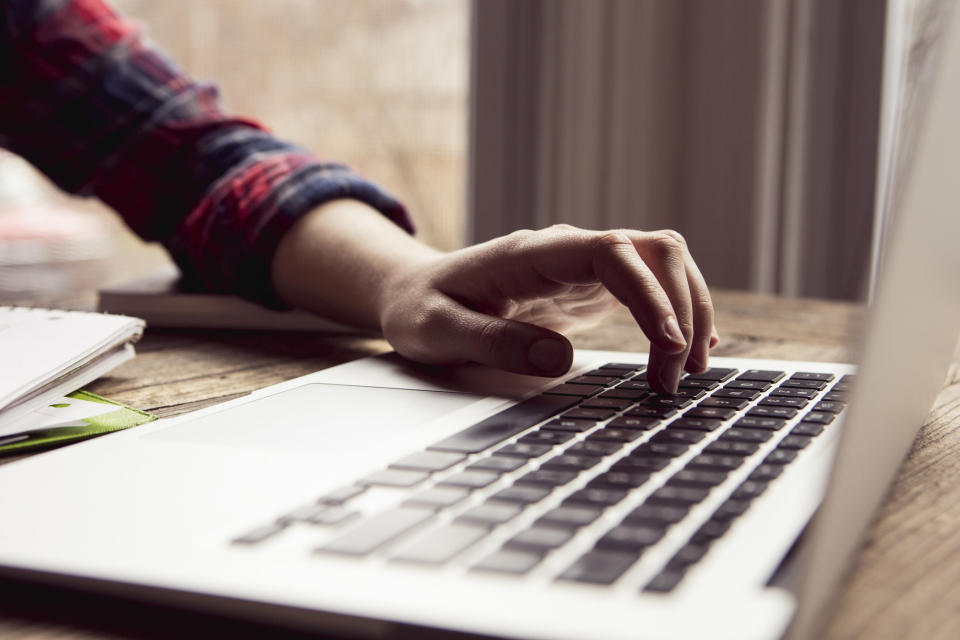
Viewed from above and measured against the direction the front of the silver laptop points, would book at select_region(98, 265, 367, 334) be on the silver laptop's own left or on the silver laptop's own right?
on the silver laptop's own right

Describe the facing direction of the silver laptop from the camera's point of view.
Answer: facing to the left of the viewer
